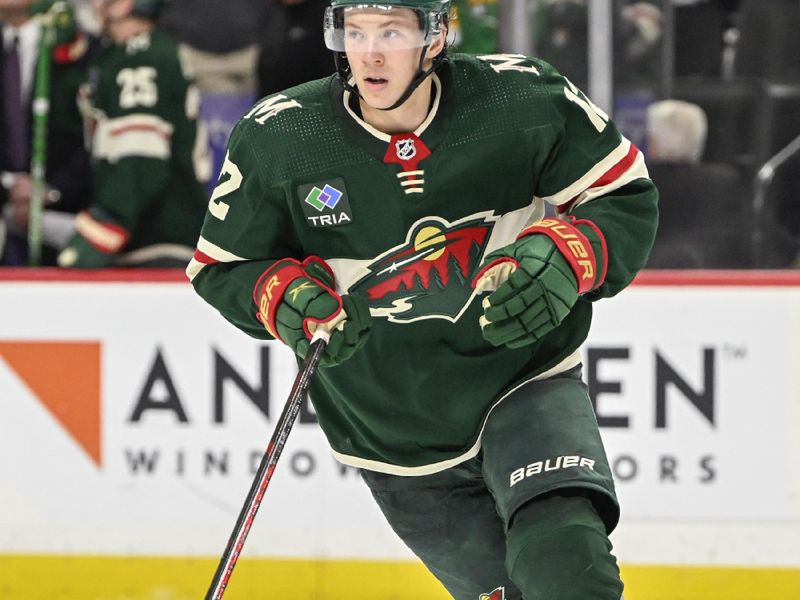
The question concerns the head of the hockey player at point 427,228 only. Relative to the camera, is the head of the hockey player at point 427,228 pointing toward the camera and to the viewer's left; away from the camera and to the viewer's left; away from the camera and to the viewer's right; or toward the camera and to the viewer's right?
toward the camera and to the viewer's left

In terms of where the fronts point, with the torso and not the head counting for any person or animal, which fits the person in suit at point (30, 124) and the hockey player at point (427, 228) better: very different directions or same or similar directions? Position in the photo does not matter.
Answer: same or similar directions

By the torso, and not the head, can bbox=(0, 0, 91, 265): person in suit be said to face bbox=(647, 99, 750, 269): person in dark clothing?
no

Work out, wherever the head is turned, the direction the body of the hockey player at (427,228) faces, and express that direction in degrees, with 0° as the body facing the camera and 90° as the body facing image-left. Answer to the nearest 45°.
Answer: approximately 0°

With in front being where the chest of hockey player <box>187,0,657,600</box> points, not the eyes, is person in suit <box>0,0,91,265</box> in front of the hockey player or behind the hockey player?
behind

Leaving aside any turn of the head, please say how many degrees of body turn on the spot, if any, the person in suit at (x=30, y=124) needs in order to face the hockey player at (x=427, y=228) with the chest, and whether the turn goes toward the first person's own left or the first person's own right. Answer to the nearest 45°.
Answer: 0° — they already face them

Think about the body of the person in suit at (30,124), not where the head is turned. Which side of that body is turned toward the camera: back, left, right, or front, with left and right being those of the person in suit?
front

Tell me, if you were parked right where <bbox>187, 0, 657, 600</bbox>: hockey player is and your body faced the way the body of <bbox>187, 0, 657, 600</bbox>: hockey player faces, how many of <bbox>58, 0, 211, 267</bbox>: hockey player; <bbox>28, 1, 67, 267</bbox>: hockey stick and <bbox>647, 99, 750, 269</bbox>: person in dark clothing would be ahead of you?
0

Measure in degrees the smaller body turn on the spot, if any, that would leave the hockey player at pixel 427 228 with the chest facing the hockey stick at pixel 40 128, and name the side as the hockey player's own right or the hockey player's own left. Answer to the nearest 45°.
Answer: approximately 135° to the hockey player's own right

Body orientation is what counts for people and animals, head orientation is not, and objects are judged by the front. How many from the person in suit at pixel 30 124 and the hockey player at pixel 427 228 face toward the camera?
2

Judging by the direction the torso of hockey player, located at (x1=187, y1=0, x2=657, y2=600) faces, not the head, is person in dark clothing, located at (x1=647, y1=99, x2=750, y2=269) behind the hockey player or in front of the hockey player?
behind
